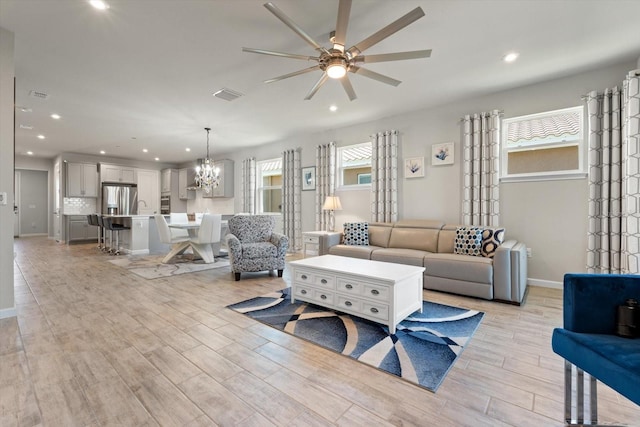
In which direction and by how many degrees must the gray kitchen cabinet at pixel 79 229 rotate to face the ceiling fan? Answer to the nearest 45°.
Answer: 0° — it already faces it

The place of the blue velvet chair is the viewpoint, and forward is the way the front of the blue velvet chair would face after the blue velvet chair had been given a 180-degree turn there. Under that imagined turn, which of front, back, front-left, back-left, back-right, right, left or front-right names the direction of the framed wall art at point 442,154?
left

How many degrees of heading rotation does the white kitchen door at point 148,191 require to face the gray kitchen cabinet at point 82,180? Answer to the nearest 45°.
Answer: approximately 90° to its right

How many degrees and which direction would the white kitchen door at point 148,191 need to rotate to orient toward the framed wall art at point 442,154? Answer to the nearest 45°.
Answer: approximately 45° to its left

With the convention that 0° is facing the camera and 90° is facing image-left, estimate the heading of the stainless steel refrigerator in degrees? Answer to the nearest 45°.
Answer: approximately 0°

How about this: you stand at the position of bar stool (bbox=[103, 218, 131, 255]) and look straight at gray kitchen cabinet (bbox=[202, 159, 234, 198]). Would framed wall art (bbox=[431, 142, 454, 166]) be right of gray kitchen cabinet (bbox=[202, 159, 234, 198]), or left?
right

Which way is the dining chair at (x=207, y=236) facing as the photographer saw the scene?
facing away from the viewer and to the left of the viewer

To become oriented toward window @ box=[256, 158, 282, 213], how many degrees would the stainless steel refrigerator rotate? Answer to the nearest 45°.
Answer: approximately 45° to its left

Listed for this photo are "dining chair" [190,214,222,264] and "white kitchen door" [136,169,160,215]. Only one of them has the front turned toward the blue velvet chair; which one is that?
the white kitchen door

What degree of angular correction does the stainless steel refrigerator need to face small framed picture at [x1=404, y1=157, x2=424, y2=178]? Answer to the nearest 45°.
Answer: approximately 45° to its left

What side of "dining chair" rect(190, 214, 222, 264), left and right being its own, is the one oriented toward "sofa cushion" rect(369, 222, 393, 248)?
back

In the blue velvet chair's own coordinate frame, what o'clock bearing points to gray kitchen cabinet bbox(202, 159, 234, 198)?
The gray kitchen cabinet is roughly at 2 o'clock from the blue velvet chair.

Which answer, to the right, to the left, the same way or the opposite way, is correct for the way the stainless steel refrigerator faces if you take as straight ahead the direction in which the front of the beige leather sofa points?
to the left
